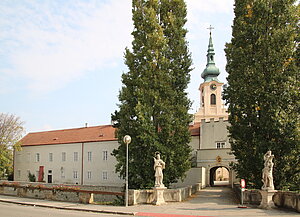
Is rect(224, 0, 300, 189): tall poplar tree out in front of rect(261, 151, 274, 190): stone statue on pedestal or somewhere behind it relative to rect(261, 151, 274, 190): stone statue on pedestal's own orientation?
behind

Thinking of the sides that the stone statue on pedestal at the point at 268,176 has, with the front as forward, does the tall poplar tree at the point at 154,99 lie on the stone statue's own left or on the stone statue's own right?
on the stone statue's own right

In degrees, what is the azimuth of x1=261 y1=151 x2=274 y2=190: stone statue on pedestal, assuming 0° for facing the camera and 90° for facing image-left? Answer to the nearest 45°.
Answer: approximately 45°
